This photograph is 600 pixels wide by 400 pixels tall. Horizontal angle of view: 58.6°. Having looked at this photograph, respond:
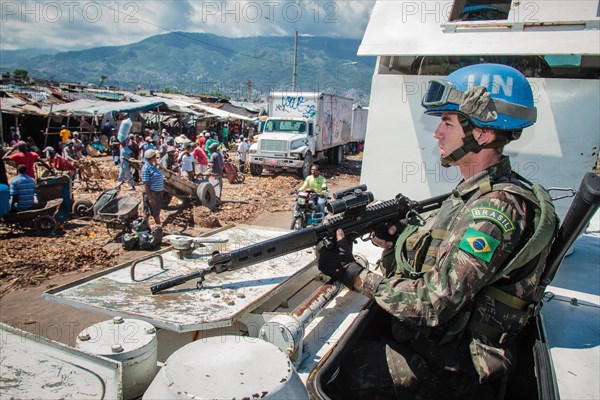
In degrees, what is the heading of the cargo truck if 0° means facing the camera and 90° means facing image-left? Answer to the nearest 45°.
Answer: approximately 45°

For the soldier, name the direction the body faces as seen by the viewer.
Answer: to the viewer's left

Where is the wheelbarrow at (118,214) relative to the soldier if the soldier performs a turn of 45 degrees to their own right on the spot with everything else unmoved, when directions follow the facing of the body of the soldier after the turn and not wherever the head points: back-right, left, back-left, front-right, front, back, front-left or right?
front

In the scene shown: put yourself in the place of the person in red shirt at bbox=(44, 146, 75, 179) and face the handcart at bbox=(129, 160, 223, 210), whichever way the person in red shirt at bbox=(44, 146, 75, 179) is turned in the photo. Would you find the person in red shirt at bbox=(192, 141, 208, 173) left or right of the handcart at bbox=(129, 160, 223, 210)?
left

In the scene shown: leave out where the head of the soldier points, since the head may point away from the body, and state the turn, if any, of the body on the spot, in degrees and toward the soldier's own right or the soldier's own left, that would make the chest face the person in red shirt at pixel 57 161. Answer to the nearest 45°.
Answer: approximately 45° to the soldier's own right

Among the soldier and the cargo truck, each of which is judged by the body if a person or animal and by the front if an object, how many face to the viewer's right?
0

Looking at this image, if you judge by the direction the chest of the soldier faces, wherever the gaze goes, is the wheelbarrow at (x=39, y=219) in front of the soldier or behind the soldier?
in front

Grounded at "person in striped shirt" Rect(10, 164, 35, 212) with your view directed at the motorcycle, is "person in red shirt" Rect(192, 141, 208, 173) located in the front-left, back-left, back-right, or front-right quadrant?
front-left

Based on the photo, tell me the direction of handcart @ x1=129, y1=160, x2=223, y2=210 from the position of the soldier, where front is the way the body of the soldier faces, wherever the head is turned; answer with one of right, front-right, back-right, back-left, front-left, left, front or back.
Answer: front-right

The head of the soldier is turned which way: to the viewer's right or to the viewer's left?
to the viewer's left
